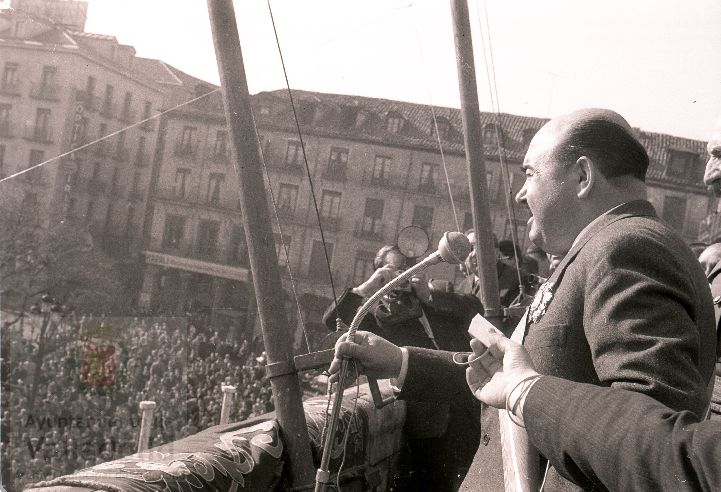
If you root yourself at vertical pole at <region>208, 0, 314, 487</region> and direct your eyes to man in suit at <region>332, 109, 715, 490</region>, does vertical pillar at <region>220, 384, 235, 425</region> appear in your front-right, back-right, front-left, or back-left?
back-left

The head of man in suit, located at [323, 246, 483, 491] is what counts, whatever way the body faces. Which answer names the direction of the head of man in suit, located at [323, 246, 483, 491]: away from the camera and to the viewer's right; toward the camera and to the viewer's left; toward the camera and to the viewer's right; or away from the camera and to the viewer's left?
toward the camera and to the viewer's right

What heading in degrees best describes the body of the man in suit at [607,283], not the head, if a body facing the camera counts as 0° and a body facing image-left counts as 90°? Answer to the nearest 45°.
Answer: approximately 90°

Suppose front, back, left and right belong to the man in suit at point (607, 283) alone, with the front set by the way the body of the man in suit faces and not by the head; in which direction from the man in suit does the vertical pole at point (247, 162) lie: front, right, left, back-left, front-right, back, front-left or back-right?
front-right

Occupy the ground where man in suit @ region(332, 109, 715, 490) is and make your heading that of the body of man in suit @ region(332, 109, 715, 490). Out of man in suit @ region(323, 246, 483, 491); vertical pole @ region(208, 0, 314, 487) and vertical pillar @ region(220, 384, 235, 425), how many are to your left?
0

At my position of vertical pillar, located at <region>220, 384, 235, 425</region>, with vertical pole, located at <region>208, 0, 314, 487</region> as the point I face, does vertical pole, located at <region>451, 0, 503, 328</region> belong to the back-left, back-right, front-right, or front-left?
front-left

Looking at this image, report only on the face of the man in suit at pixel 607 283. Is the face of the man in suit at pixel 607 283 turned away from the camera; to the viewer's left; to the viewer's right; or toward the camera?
to the viewer's left
